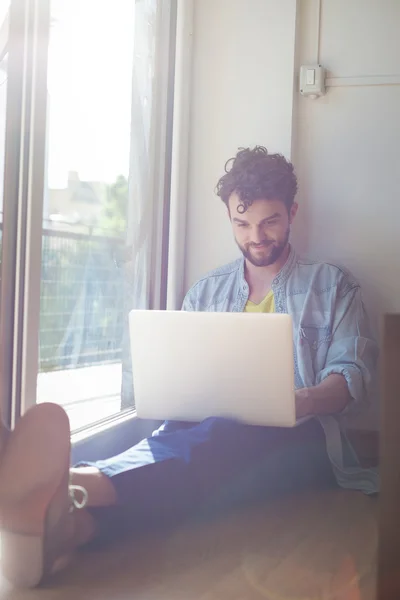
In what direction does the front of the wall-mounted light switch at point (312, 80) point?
toward the camera

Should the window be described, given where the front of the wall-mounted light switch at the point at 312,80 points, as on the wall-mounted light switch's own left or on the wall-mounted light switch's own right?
on the wall-mounted light switch's own right

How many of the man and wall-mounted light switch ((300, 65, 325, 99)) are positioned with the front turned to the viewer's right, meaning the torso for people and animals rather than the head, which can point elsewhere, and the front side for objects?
0

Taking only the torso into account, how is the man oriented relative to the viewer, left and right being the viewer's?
facing the viewer and to the left of the viewer
